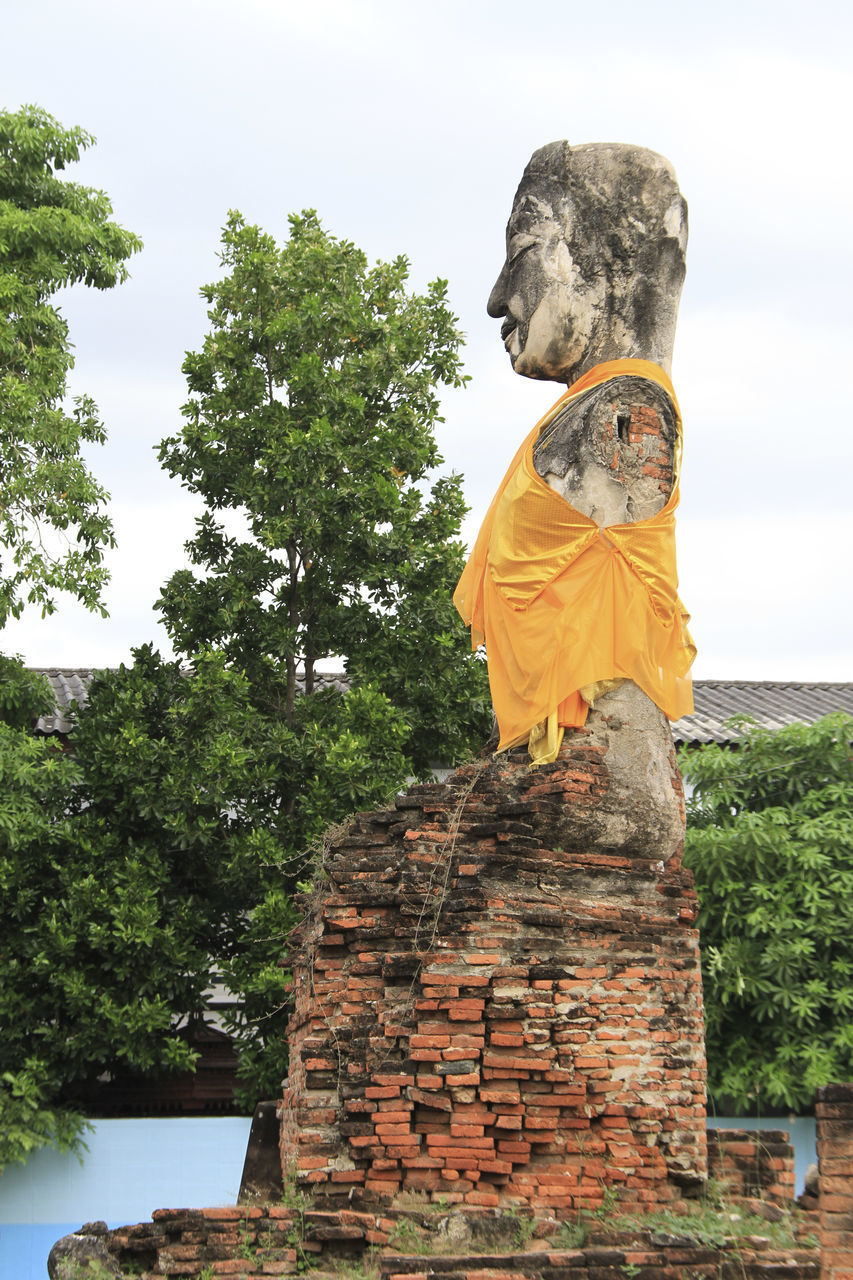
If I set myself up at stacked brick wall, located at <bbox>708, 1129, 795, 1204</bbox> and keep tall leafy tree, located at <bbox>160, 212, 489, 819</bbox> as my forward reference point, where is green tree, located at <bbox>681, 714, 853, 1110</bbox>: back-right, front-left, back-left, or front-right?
front-right

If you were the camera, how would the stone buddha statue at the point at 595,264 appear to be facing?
facing to the left of the viewer

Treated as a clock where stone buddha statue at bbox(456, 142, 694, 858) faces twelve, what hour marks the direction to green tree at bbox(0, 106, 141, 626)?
The green tree is roughly at 1 o'clock from the stone buddha statue.

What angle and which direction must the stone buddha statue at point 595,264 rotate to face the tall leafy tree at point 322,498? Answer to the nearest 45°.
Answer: approximately 45° to its right

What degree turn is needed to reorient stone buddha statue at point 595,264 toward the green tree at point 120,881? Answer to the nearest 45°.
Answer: approximately 45° to its right

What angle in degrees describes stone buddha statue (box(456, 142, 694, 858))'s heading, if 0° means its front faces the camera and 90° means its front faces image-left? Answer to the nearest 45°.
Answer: approximately 90°

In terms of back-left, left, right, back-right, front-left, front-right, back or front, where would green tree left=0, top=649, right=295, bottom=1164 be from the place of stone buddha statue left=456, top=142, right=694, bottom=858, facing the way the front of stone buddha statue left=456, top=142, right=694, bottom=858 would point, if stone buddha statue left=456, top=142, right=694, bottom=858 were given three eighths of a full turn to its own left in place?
back
